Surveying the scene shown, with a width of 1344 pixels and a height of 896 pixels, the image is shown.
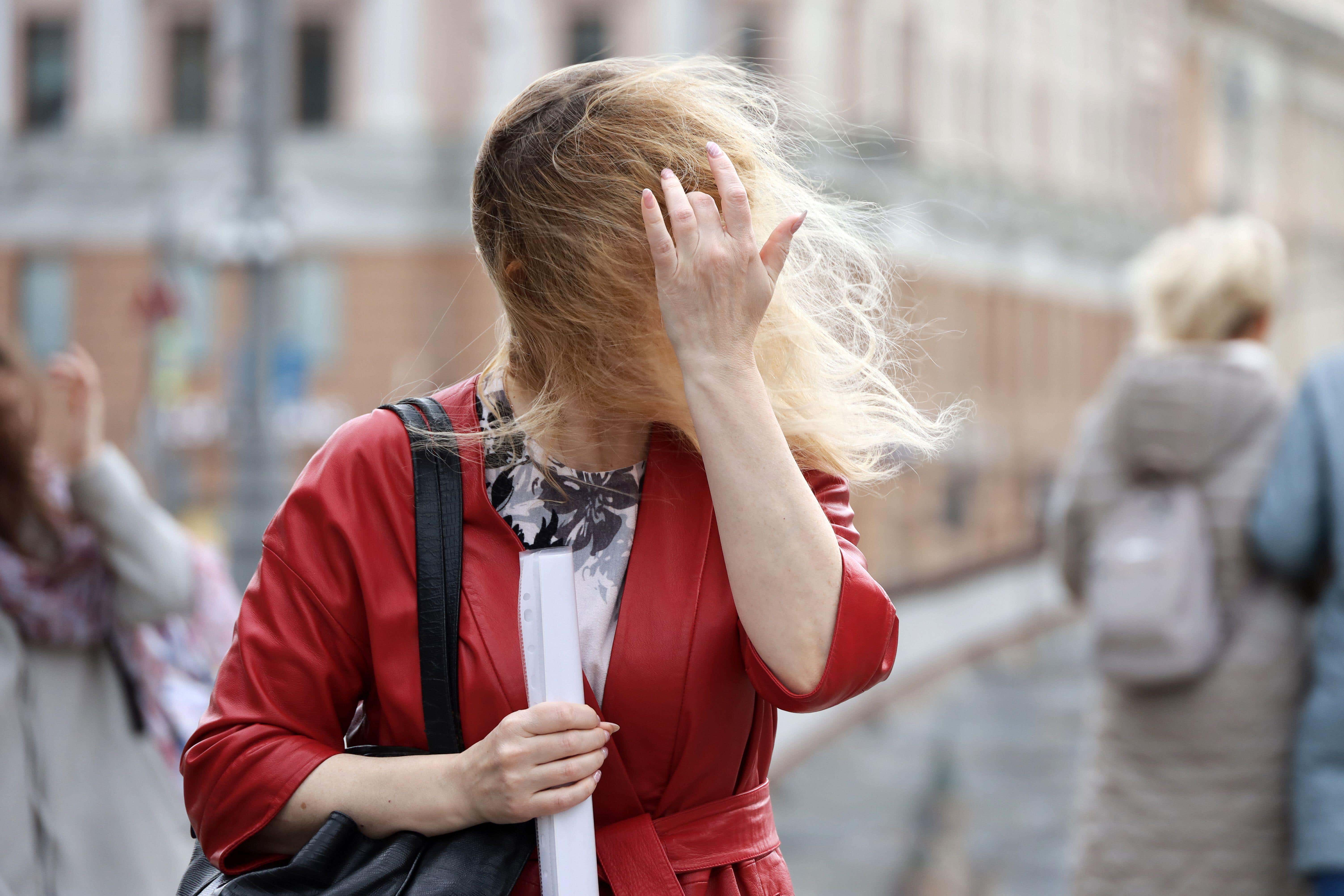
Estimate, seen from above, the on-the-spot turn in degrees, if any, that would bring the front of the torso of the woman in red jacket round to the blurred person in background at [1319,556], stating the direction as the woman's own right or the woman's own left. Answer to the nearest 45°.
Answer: approximately 135° to the woman's own left

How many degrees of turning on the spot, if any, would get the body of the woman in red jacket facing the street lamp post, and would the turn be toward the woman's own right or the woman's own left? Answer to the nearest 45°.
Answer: approximately 180°

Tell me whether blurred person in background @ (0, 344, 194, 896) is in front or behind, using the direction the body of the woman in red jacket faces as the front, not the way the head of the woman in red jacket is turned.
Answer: behind

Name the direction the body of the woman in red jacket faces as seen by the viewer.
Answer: toward the camera
